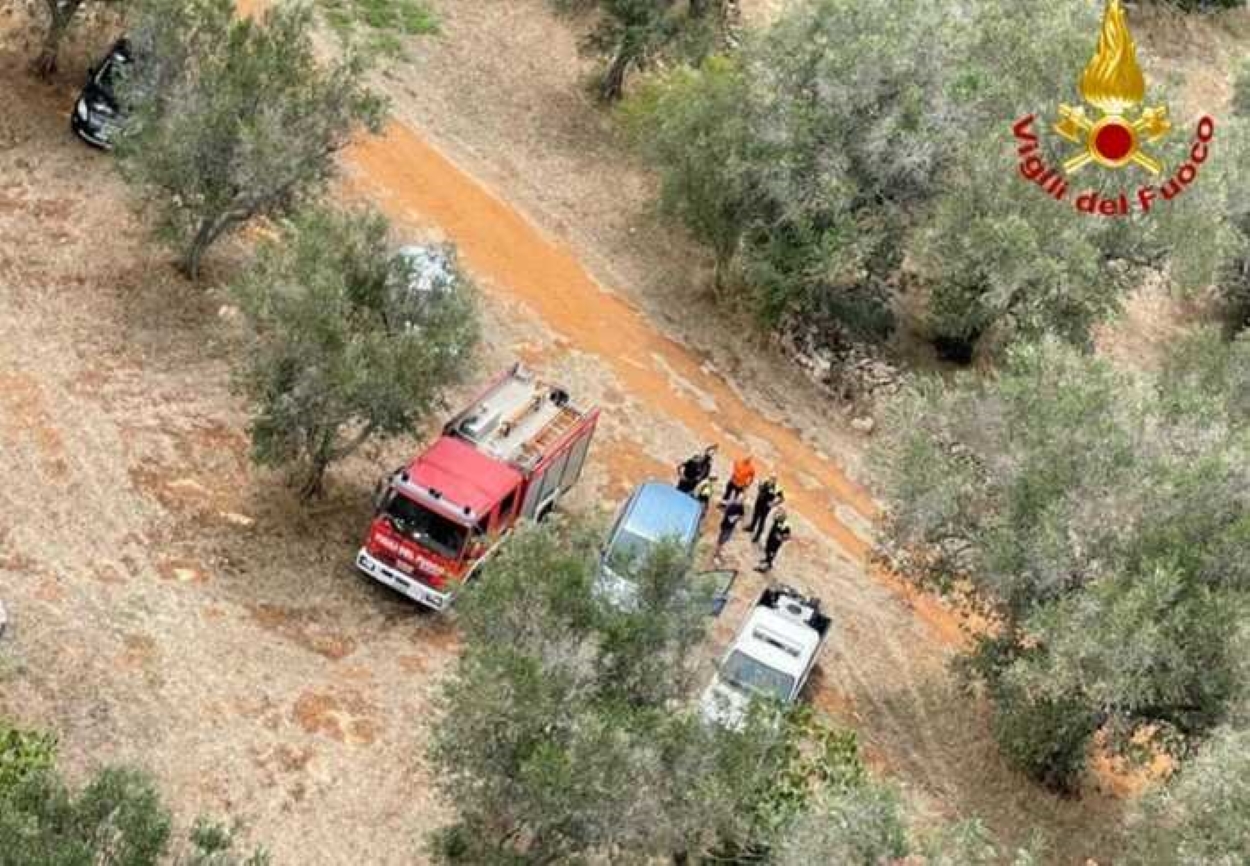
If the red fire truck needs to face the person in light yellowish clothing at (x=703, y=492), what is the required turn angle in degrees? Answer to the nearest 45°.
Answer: approximately 180°

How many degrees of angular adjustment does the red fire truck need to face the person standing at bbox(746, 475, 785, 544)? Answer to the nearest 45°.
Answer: approximately 180°

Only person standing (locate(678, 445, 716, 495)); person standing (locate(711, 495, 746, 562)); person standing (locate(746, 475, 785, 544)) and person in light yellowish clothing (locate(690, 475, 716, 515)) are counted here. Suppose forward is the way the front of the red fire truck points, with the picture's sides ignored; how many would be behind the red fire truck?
4

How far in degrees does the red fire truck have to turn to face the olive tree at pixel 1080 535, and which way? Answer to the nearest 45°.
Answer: approximately 135° to its left

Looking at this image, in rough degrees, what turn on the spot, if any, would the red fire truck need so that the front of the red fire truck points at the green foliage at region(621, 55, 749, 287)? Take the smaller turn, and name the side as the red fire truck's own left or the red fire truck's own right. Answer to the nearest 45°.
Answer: approximately 135° to the red fire truck's own right

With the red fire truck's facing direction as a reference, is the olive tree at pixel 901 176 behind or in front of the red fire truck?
behind

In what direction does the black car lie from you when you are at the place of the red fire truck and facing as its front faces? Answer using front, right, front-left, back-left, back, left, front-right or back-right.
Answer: right

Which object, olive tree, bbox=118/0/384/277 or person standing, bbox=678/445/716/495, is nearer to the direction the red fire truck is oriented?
the olive tree

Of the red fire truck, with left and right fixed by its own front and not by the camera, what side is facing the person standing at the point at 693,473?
back

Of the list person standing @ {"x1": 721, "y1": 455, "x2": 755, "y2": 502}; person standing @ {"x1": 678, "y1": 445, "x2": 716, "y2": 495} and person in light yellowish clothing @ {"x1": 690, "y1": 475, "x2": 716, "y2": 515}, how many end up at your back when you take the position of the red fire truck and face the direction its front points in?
3

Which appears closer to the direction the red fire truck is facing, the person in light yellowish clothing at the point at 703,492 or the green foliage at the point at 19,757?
the green foliage

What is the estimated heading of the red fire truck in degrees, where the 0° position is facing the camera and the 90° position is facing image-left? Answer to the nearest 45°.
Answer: approximately 45°
